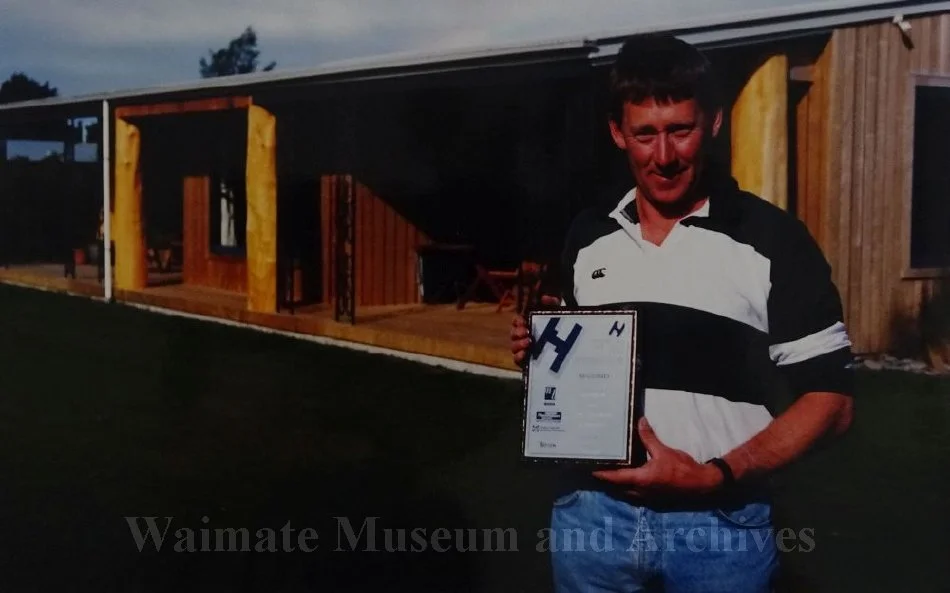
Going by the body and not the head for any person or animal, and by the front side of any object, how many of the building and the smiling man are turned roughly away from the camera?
0

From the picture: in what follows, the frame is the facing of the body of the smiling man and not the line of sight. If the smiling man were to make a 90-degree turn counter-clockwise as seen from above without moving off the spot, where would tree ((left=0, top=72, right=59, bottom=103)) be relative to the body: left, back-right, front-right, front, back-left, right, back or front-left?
back-left

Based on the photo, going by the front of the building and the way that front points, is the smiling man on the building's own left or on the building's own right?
on the building's own left

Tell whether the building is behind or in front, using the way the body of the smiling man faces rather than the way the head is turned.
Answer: behind

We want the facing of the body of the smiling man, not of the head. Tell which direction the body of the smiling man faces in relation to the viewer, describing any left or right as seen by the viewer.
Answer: facing the viewer
